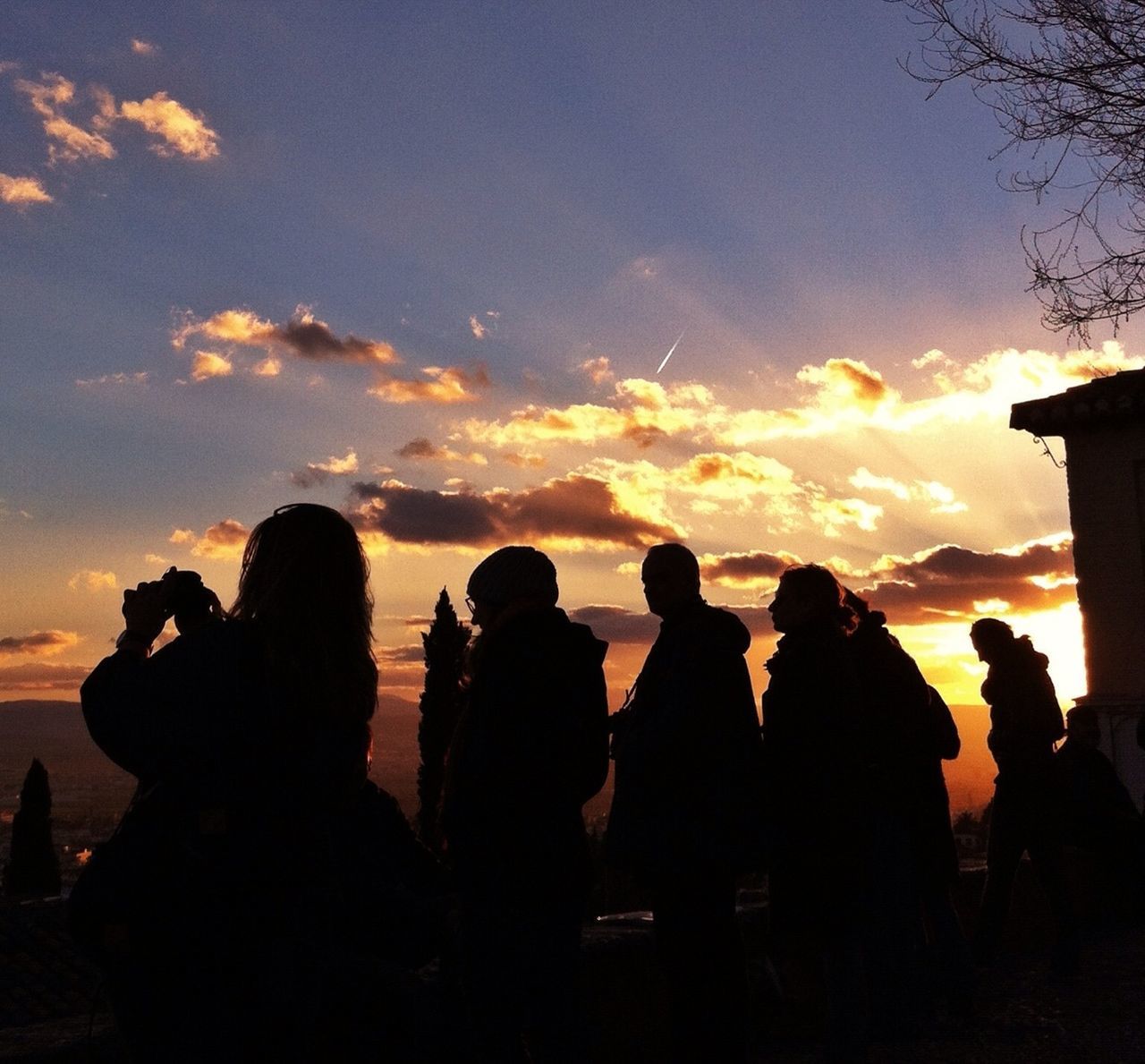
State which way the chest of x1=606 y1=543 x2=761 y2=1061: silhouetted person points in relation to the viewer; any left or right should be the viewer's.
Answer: facing to the left of the viewer

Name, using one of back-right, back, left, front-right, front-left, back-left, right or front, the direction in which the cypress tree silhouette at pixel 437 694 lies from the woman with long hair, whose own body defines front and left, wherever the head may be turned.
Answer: front-right

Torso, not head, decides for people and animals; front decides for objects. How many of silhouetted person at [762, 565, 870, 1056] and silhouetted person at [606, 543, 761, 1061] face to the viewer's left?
2

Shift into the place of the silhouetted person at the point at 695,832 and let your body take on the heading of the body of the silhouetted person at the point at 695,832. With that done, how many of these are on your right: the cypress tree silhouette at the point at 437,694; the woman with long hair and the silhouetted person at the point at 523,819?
1

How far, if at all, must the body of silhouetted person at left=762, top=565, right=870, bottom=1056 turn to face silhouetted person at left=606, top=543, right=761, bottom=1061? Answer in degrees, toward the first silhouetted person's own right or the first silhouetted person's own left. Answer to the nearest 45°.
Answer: approximately 45° to the first silhouetted person's own left

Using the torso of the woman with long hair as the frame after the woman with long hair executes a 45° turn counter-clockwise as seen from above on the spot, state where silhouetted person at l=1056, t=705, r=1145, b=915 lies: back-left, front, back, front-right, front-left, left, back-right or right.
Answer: back-right

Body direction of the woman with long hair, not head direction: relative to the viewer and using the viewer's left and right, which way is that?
facing away from the viewer and to the left of the viewer

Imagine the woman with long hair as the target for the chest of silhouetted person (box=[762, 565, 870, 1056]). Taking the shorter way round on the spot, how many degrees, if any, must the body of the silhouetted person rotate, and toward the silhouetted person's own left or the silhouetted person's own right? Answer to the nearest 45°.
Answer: approximately 45° to the silhouetted person's own left

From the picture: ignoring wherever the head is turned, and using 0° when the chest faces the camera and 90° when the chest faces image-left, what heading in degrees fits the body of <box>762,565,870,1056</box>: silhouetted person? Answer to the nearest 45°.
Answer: approximately 90°

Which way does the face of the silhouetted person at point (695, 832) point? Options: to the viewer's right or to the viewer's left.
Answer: to the viewer's left

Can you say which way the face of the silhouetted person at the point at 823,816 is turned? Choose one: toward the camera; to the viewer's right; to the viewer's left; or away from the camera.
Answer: to the viewer's left

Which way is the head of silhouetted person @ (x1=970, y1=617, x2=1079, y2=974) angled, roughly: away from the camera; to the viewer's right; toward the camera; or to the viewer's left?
to the viewer's left

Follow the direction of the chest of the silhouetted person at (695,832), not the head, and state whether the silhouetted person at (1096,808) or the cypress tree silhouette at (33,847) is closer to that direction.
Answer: the cypress tree silhouette
